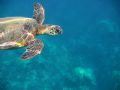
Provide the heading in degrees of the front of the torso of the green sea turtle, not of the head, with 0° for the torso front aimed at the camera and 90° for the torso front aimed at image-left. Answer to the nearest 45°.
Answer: approximately 270°
